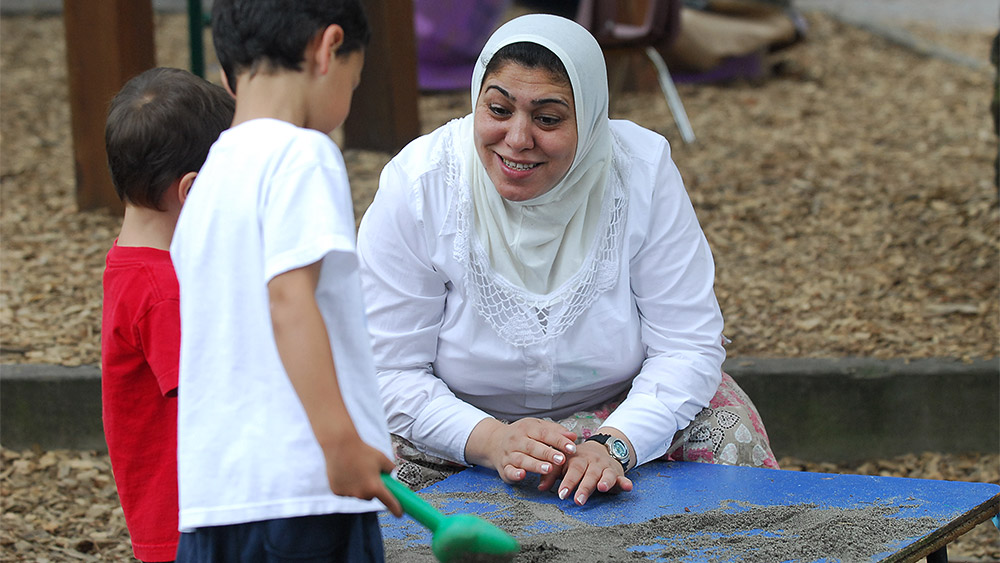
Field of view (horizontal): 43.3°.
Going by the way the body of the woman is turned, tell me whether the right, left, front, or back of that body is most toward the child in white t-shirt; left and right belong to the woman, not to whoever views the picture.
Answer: front

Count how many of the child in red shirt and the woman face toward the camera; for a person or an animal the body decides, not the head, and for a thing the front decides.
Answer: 1

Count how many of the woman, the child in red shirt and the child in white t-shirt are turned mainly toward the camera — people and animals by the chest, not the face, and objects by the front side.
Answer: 1

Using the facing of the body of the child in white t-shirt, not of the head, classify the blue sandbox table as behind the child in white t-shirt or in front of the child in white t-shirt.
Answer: in front

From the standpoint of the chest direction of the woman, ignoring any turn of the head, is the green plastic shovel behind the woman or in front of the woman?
in front

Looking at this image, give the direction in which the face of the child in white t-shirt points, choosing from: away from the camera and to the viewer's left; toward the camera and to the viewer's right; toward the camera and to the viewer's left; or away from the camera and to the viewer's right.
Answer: away from the camera and to the viewer's right

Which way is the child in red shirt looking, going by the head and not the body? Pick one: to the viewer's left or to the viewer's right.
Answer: to the viewer's right

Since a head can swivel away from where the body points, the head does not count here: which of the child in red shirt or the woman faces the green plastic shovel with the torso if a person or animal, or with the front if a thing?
the woman

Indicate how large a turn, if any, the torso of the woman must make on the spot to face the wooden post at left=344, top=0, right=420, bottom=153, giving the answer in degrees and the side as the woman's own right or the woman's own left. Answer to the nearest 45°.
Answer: approximately 180°

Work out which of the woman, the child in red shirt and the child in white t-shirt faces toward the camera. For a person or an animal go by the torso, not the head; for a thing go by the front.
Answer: the woman

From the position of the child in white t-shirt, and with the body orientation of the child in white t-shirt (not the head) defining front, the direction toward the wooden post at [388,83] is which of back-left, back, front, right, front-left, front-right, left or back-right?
front-left

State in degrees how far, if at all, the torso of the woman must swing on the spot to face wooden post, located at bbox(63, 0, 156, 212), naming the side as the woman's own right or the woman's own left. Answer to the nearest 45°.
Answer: approximately 135° to the woman's own right

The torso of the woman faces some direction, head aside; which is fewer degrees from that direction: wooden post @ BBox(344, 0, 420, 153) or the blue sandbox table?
the blue sandbox table

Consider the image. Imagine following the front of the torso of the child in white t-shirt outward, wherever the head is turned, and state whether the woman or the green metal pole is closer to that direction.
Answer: the woman

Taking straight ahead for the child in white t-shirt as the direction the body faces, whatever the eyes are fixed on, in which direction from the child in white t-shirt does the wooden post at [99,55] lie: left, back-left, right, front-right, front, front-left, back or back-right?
front-left

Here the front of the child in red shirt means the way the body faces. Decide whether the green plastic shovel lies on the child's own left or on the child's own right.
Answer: on the child's own right
